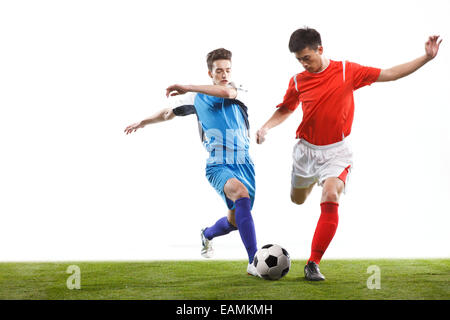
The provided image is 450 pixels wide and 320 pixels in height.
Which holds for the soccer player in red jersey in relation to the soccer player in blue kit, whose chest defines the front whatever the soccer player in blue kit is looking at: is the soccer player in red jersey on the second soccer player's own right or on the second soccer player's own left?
on the second soccer player's own left

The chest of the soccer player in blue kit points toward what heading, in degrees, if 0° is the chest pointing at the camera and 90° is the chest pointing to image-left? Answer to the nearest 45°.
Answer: approximately 0°
